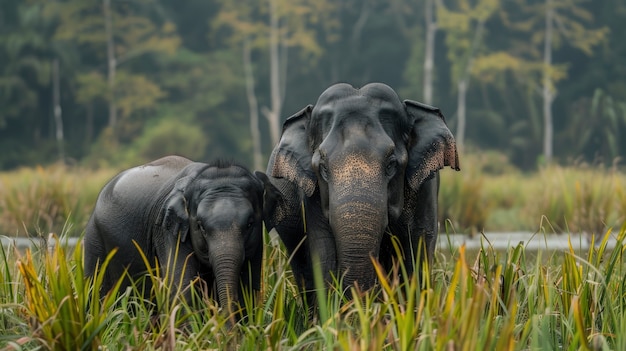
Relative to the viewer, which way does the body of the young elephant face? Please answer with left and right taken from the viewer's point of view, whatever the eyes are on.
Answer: facing the viewer and to the right of the viewer

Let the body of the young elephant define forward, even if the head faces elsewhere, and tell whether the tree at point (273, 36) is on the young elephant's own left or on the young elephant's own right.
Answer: on the young elephant's own left

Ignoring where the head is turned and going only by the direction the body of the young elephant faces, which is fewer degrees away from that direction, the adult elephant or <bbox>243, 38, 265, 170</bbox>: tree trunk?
the adult elephant

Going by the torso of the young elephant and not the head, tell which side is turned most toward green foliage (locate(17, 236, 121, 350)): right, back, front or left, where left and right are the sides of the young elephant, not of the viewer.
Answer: right

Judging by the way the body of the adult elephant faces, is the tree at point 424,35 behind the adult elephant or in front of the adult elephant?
behind

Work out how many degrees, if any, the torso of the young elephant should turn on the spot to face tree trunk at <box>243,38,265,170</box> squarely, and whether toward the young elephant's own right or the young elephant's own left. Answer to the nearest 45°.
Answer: approximately 135° to the young elephant's own left

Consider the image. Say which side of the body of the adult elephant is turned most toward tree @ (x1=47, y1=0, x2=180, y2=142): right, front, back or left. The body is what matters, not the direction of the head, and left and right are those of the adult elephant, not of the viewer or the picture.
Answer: back

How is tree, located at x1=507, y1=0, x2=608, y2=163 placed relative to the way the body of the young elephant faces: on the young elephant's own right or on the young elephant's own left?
on the young elephant's own left

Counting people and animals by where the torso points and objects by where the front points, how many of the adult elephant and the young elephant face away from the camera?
0

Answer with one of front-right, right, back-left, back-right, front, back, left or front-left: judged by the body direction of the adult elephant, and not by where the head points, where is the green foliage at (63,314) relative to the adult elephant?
front-right

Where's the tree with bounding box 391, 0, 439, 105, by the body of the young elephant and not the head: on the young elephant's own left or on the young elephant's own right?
on the young elephant's own left

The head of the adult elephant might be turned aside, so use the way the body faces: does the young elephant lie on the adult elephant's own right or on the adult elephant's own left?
on the adult elephant's own right

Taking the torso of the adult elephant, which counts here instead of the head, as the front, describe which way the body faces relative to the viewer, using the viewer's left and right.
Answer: facing the viewer
